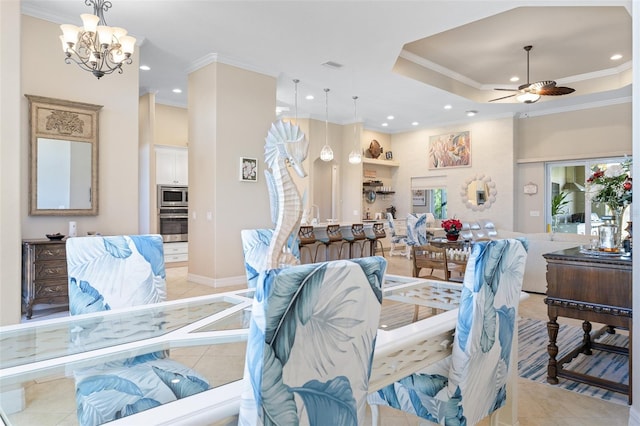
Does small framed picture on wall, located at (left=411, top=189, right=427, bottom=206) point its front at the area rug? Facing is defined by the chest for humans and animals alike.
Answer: yes

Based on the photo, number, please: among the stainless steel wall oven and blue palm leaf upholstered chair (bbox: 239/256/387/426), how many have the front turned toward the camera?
1

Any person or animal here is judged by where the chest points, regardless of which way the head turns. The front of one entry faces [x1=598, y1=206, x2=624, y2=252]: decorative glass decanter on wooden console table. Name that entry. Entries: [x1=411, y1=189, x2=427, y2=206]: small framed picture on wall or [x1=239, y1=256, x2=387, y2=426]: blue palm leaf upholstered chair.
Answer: the small framed picture on wall

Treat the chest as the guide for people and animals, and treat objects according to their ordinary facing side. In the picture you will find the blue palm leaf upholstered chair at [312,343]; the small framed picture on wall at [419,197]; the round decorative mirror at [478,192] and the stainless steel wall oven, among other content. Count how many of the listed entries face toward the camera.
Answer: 3

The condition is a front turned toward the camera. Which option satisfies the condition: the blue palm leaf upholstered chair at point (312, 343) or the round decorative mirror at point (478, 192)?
the round decorative mirror

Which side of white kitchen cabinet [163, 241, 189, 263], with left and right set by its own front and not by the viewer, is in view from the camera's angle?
front

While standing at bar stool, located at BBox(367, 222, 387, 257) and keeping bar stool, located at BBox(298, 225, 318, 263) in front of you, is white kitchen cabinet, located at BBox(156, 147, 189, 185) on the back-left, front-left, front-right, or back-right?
front-right

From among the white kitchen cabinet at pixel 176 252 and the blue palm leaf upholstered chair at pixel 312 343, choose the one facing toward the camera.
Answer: the white kitchen cabinet

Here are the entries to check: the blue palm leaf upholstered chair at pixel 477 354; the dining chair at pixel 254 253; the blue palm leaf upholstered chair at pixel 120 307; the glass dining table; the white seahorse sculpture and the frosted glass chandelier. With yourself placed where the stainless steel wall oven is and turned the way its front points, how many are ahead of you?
6

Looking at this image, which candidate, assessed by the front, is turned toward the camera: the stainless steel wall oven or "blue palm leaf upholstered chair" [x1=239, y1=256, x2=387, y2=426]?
the stainless steel wall oven

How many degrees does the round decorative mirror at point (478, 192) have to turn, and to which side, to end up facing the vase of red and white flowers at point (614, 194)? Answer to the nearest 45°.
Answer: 0° — it already faces it

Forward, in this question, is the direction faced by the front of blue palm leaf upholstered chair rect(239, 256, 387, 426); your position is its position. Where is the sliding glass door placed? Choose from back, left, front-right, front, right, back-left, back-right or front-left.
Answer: right

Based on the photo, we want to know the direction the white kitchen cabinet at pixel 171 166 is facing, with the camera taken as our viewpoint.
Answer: facing the viewer

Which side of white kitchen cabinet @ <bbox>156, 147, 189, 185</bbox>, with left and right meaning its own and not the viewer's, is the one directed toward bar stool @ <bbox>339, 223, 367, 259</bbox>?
left

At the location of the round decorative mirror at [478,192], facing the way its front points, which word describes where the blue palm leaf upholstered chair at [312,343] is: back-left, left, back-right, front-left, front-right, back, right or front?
front

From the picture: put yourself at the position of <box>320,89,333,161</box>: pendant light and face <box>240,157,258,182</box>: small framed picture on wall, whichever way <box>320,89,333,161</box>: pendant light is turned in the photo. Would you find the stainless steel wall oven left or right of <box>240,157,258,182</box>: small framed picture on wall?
right

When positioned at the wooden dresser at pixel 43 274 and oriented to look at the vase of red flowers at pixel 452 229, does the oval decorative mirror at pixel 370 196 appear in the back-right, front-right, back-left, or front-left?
front-left
